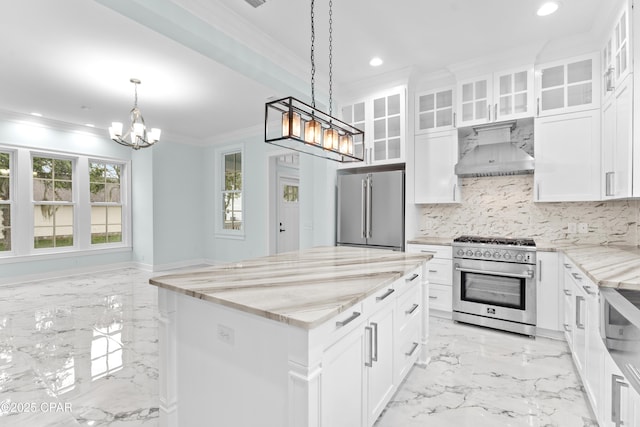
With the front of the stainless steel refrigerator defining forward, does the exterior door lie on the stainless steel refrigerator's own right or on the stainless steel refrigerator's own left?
on the stainless steel refrigerator's own right

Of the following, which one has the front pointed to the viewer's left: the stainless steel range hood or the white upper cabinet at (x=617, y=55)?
the white upper cabinet

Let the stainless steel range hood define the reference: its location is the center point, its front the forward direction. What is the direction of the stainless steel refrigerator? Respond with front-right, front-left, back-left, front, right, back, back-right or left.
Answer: right

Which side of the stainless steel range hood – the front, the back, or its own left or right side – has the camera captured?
front

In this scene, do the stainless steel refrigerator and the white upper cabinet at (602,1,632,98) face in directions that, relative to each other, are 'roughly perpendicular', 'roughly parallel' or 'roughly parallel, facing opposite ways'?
roughly perpendicular

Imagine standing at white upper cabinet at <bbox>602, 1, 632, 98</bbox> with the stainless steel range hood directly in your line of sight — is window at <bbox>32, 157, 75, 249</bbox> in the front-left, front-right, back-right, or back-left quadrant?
front-left

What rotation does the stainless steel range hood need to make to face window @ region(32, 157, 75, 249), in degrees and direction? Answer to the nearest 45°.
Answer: approximately 90° to its right

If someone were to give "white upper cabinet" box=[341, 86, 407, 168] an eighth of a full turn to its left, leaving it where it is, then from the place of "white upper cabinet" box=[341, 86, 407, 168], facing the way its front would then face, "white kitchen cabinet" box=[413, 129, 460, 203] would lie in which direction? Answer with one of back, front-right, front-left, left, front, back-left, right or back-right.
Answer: left

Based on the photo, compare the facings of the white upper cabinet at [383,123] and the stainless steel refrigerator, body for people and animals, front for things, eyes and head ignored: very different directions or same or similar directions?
same or similar directions

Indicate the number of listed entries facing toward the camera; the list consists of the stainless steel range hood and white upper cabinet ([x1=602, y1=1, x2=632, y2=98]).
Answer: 1

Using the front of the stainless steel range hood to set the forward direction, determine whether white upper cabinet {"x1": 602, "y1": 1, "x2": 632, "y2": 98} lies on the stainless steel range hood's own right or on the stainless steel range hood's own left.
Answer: on the stainless steel range hood's own left

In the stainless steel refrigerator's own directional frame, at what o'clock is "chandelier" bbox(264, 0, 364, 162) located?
The chandelier is roughly at 11 o'clock from the stainless steel refrigerator.

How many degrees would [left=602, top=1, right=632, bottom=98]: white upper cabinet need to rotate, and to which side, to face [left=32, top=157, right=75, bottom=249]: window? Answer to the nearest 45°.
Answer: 0° — it already faces it

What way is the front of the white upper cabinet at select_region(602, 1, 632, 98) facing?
to the viewer's left

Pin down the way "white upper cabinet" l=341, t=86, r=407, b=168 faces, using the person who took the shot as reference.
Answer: facing the viewer and to the left of the viewer

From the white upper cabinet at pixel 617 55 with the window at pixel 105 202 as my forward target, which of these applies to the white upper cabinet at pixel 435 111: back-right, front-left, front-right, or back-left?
front-right
